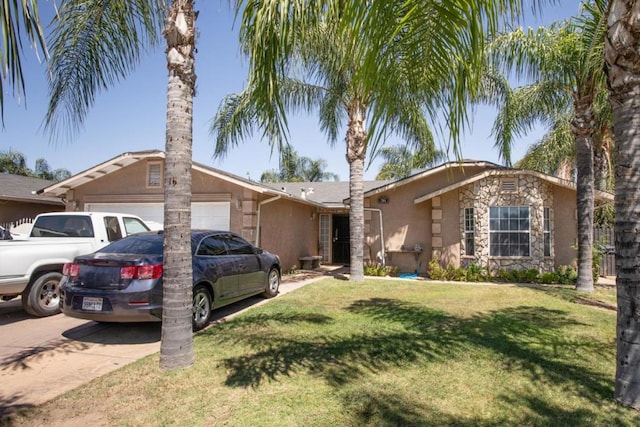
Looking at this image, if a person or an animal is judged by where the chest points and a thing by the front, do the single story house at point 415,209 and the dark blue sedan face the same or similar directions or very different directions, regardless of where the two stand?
very different directions

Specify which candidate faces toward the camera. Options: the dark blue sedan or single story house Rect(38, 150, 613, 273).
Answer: the single story house

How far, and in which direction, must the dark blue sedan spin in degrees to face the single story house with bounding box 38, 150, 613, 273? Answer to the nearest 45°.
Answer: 0° — it already faces it

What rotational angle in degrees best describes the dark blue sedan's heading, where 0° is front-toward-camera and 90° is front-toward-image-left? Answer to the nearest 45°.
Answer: approximately 225°

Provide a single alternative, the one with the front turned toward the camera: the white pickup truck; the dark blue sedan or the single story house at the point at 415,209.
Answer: the single story house

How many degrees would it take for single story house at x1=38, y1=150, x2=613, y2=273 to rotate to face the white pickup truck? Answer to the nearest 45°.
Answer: approximately 45° to its right

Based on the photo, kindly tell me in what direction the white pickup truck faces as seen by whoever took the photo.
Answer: facing away from the viewer and to the right of the viewer

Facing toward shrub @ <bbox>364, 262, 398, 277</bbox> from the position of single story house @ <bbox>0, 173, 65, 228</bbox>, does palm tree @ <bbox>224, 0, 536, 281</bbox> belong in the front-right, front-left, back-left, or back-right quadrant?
front-right

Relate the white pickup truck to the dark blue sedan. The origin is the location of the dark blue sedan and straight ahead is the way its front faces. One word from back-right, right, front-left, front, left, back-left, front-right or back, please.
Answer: left

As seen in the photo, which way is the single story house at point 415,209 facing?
toward the camera

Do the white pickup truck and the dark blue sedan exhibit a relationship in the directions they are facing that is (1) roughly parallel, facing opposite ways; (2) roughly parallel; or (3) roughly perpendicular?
roughly parallel

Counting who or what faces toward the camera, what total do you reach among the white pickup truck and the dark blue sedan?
0

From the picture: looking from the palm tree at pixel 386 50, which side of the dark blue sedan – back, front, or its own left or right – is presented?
right
